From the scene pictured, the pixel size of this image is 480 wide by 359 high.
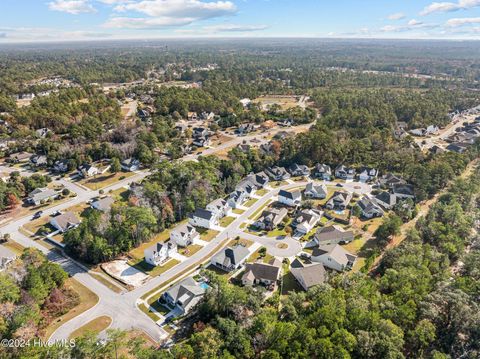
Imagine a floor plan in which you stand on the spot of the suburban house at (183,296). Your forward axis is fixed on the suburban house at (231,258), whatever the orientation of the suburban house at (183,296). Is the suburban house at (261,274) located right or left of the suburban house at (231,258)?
right

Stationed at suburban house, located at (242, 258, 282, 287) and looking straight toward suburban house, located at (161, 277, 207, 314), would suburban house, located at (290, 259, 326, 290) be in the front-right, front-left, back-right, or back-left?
back-left

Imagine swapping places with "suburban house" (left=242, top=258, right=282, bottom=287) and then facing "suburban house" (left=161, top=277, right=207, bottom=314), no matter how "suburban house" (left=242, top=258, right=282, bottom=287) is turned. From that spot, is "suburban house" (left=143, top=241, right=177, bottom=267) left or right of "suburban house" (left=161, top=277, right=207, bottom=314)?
right

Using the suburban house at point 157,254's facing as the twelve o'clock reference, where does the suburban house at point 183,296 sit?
the suburban house at point 183,296 is roughly at 1 o'clock from the suburban house at point 157,254.

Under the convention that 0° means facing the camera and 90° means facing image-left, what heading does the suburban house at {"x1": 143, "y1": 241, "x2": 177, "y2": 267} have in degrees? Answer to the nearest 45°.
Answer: approximately 315°

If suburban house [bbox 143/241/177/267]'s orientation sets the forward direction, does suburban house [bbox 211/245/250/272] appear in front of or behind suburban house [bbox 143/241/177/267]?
in front

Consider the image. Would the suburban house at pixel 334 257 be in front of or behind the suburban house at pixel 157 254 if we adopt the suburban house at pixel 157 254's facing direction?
in front

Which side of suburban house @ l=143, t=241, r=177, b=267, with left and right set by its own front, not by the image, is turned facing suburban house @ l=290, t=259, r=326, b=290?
front

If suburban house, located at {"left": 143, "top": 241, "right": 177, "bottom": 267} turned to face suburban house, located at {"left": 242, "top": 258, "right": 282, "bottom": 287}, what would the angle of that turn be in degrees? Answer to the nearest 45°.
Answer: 0° — it already faces it
